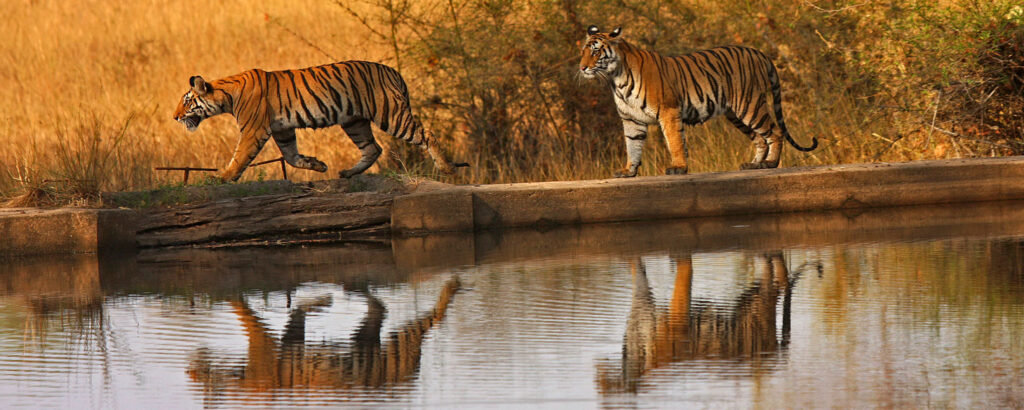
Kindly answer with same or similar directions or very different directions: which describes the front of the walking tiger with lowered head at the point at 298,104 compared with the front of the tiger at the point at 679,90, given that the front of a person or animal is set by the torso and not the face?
same or similar directions

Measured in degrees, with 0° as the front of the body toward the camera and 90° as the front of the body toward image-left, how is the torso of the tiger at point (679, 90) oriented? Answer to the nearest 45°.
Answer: approximately 45°

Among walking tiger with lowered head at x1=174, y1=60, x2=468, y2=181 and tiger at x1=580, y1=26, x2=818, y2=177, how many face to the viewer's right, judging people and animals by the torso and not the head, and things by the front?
0

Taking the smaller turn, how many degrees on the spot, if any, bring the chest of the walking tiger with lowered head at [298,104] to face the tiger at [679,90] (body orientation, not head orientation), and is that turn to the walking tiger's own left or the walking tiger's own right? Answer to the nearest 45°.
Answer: approximately 180°

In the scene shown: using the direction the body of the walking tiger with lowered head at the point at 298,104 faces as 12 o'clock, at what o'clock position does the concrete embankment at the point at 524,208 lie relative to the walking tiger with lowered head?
The concrete embankment is roughly at 7 o'clock from the walking tiger with lowered head.

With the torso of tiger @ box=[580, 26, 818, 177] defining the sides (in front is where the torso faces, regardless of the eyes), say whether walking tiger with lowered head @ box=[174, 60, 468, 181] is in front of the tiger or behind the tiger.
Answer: in front

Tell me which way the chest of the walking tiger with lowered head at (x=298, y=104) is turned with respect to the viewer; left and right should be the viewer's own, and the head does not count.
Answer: facing to the left of the viewer
